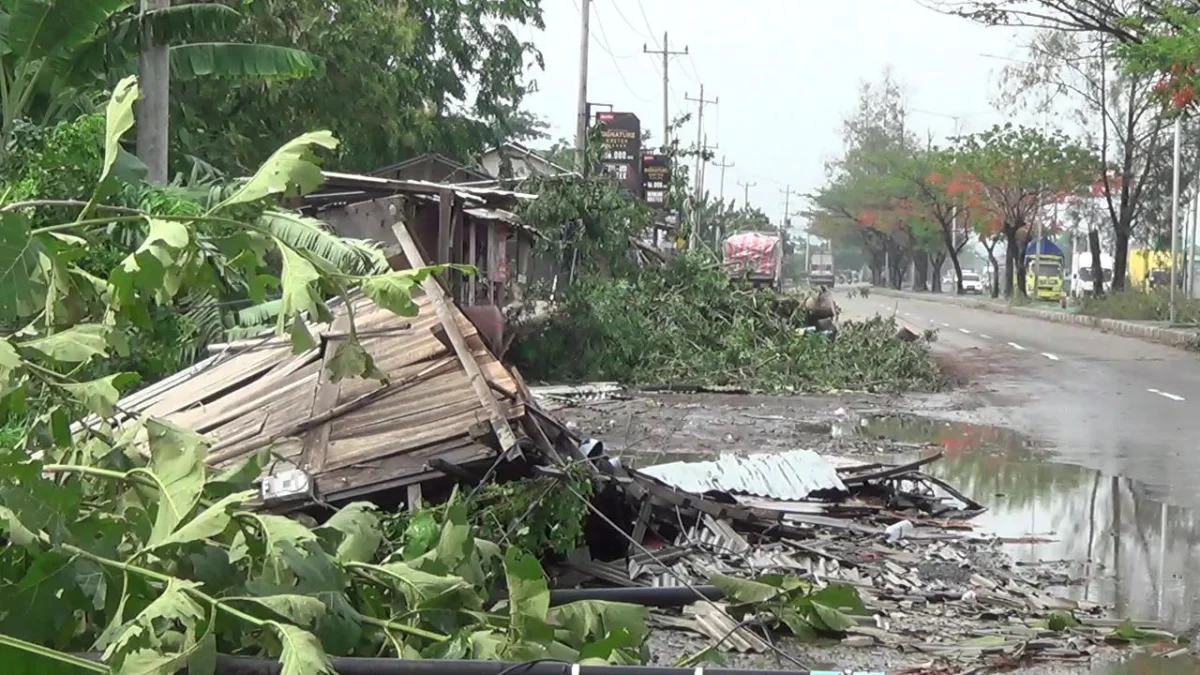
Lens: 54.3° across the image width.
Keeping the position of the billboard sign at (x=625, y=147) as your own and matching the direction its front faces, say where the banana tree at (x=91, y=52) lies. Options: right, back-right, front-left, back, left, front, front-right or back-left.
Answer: front

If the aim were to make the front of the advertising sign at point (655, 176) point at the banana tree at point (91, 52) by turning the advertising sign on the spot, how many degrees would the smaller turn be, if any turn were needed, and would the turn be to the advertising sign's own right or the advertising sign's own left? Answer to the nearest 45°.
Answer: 0° — it already faces it

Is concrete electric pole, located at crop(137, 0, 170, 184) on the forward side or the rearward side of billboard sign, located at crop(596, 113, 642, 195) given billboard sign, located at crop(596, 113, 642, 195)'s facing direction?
on the forward side

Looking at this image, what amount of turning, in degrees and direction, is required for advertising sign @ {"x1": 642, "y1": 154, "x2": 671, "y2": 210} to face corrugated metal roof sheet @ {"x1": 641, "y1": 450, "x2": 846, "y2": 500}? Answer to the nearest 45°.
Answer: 0° — it already faces it

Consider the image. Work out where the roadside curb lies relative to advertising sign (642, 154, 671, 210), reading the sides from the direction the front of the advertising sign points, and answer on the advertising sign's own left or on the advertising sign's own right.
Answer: on the advertising sign's own left

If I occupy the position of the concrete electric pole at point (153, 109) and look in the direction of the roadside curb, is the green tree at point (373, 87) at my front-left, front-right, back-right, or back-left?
front-left

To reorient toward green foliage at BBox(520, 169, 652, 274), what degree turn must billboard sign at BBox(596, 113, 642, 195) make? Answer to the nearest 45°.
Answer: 0° — it already faces it

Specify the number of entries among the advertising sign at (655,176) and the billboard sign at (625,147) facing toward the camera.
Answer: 2

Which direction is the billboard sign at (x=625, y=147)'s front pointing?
toward the camera

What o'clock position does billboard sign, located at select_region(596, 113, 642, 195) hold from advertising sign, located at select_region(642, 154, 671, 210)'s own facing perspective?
The billboard sign is roughly at 12 o'clock from the advertising sign.

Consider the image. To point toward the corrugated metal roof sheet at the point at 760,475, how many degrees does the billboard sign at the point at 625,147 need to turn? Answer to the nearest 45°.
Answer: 0° — it already faces it

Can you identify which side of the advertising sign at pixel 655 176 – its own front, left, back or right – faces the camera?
front

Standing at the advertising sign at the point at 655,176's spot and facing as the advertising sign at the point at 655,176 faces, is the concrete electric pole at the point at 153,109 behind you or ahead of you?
ahead

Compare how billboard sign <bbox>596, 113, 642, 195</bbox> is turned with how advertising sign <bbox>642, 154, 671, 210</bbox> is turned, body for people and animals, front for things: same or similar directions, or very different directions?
same or similar directions
